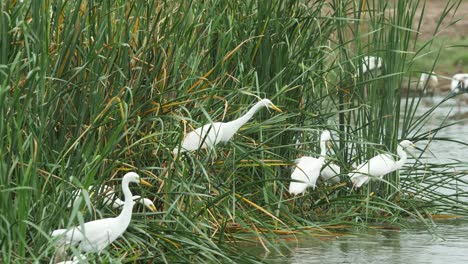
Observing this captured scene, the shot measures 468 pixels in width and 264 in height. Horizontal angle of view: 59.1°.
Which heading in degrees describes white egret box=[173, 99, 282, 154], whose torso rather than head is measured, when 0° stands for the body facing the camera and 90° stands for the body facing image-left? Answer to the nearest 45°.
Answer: approximately 270°

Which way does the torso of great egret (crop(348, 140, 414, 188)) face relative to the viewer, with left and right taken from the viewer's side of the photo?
facing to the right of the viewer

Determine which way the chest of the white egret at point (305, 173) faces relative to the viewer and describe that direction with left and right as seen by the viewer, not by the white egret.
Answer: facing away from the viewer and to the right of the viewer

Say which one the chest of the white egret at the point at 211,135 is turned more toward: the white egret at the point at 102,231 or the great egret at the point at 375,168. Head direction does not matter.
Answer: the great egret

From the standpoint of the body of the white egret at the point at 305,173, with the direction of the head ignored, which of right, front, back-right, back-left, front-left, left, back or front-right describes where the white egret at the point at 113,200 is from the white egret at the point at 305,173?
back

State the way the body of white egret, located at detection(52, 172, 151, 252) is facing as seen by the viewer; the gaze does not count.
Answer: to the viewer's right

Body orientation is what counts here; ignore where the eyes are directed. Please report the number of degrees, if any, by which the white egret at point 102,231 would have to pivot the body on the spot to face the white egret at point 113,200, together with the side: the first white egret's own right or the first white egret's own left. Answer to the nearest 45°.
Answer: approximately 90° to the first white egret's own left

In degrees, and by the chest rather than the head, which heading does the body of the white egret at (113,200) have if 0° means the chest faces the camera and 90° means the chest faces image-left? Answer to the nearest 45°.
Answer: approximately 270°

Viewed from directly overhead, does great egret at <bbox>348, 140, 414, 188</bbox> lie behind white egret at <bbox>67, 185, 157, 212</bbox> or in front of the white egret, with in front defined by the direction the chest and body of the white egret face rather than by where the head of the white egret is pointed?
in front
